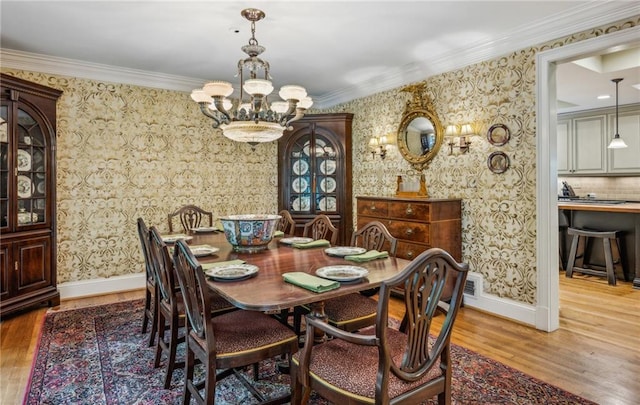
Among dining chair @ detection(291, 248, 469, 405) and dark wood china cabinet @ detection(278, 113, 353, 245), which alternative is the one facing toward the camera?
the dark wood china cabinet

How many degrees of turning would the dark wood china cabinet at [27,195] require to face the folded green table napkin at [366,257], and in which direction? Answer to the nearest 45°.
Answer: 0° — it already faces it

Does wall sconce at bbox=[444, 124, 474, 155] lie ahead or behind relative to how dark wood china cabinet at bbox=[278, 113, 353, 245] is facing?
ahead

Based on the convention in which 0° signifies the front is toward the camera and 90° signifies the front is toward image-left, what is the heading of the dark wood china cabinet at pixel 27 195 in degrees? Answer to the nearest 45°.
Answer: approximately 315°

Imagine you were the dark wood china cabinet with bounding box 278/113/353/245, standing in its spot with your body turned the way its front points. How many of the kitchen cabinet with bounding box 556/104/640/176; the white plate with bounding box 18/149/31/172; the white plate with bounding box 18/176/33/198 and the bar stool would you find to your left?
2

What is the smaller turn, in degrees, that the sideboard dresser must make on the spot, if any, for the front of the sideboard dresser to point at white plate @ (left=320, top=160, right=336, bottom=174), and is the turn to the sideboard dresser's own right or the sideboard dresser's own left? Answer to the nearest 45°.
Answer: approximately 90° to the sideboard dresser's own right

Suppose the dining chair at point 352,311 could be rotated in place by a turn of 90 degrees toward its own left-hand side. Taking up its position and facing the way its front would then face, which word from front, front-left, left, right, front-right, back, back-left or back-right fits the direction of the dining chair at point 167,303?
back-right

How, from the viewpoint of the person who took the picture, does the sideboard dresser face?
facing the viewer and to the left of the viewer

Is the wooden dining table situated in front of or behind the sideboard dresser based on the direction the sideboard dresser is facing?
in front

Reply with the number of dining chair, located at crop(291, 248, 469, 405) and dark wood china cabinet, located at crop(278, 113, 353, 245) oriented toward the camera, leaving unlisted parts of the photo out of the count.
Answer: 1

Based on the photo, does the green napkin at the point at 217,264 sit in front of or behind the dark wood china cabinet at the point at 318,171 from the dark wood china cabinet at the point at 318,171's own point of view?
in front

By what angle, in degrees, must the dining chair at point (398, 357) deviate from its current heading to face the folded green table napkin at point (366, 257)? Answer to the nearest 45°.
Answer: approximately 45° to its right

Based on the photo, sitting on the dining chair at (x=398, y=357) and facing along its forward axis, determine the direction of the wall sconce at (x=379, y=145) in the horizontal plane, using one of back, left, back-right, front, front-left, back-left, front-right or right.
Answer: front-right

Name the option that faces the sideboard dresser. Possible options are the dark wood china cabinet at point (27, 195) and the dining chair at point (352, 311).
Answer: the dark wood china cabinet

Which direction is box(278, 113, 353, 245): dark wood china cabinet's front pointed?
toward the camera

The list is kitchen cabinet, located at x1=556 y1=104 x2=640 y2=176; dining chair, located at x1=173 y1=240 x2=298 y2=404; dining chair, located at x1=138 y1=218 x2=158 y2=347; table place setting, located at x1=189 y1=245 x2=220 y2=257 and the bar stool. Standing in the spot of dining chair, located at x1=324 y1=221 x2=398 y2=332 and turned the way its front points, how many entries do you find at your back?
2

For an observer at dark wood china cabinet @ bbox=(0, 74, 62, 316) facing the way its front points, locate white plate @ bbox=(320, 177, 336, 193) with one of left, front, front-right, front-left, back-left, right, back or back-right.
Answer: front-left

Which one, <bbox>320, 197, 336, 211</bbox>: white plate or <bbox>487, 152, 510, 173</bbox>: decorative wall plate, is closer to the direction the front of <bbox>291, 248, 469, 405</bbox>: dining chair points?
the white plate

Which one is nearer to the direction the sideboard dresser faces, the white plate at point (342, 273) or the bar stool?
the white plate

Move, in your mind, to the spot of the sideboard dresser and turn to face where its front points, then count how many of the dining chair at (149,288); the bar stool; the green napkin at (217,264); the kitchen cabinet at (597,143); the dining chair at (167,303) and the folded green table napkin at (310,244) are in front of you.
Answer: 4

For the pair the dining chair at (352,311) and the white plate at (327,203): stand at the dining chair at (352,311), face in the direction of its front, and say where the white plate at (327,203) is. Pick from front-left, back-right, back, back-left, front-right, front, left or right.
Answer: back-right
